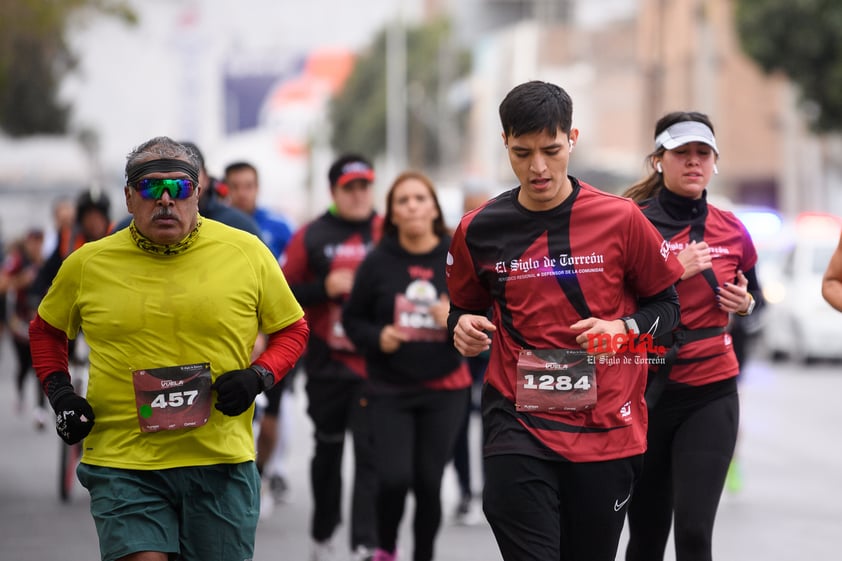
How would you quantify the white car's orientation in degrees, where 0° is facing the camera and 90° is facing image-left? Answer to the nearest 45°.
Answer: approximately 45°

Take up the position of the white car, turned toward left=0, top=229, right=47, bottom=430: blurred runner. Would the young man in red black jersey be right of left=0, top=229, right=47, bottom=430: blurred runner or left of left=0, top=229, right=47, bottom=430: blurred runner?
left

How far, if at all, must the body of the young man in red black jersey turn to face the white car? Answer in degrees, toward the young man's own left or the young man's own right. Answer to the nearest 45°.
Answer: approximately 180°

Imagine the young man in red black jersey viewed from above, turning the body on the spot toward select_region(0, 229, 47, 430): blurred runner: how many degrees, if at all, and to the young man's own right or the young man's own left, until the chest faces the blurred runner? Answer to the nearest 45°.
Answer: approximately 135° to the young man's own right

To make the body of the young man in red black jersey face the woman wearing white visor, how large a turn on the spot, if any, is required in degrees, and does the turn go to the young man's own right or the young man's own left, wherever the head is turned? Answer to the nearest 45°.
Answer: approximately 135° to the young man's own left

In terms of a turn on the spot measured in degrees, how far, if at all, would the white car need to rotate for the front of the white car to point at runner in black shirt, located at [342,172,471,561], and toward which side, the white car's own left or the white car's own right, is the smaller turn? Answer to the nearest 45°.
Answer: approximately 45° to the white car's own left

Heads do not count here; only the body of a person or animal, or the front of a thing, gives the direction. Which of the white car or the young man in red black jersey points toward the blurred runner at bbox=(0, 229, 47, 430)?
the white car

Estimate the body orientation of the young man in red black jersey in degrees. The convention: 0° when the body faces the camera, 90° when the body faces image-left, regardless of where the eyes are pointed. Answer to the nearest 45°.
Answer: approximately 0°
